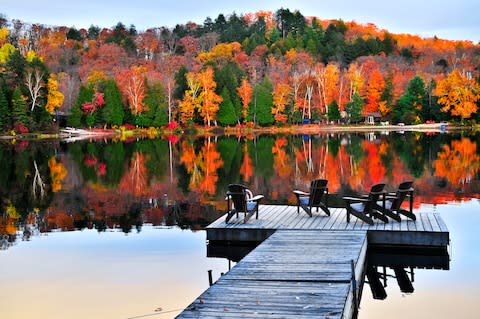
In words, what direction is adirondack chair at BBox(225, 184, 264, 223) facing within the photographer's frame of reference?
facing away from the viewer and to the right of the viewer

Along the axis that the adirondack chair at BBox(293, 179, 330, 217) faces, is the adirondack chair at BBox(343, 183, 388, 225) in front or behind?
behind

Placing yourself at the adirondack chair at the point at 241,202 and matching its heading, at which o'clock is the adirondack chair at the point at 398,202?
the adirondack chair at the point at 398,202 is roughly at 2 o'clock from the adirondack chair at the point at 241,202.

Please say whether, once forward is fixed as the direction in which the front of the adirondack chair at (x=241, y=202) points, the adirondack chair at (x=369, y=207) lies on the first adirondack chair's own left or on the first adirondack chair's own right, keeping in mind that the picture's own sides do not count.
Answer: on the first adirondack chair's own right

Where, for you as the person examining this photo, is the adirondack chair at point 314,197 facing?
facing away from the viewer and to the left of the viewer

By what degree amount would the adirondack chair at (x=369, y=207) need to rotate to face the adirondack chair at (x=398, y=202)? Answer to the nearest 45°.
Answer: approximately 135° to its right

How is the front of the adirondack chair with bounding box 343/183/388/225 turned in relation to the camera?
facing away from the viewer and to the left of the viewer
